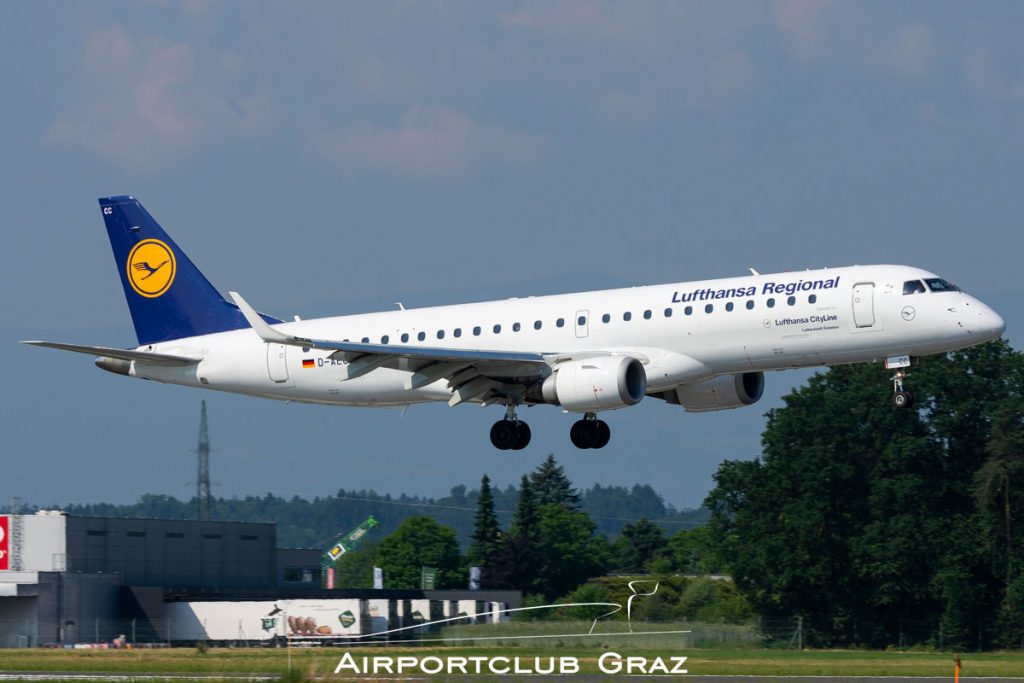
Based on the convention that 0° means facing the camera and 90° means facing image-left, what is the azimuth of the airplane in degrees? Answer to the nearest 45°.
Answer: approximately 315°
